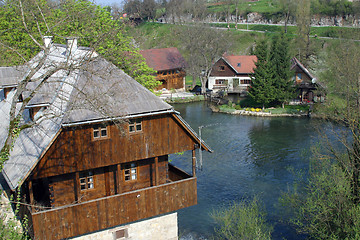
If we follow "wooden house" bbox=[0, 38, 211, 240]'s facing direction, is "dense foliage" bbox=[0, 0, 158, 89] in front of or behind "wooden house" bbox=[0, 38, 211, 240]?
behind

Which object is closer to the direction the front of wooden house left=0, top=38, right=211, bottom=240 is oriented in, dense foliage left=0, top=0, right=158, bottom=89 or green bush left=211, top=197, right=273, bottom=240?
the green bush

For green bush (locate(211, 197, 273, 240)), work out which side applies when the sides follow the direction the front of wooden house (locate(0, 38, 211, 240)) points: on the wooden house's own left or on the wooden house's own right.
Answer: on the wooden house's own left

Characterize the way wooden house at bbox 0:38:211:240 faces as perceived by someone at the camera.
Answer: facing the viewer and to the right of the viewer

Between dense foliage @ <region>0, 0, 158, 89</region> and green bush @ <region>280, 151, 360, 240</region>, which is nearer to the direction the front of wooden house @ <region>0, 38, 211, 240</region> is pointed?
the green bush

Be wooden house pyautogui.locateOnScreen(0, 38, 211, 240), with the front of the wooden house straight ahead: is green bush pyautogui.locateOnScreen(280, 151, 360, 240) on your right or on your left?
on your left
